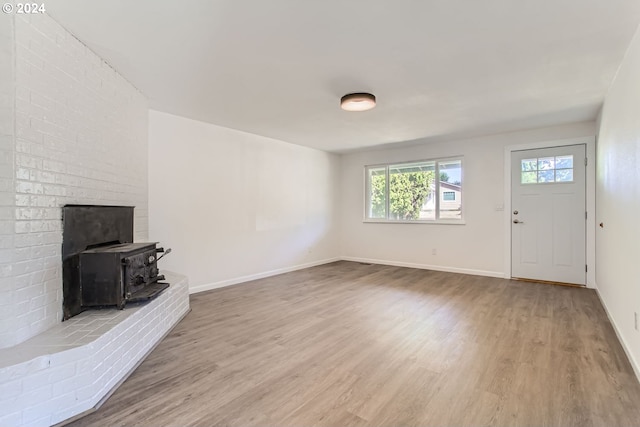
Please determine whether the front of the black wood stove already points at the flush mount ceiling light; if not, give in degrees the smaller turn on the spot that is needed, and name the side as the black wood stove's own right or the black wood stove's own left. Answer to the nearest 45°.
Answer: approximately 45° to the black wood stove's own left

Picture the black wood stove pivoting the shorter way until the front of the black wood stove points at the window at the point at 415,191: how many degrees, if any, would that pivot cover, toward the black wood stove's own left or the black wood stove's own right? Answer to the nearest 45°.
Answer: approximately 45° to the black wood stove's own left

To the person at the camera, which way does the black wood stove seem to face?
facing the viewer and to the right of the viewer

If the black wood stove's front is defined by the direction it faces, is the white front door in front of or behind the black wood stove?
in front
